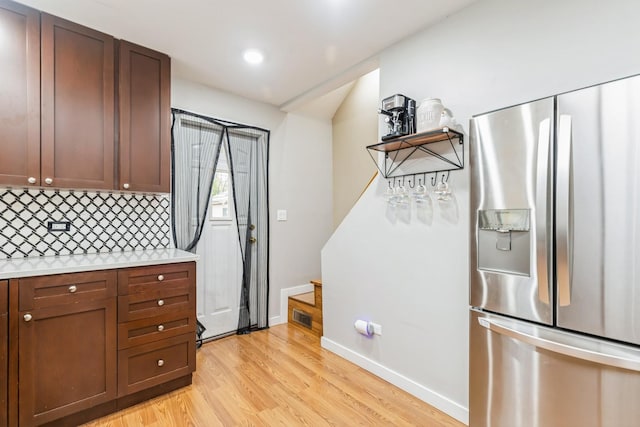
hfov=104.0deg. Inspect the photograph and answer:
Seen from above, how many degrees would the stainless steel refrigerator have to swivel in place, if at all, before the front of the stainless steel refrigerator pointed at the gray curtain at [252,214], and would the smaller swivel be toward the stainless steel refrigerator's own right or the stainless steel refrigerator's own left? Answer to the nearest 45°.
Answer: approximately 45° to the stainless steel refrigerator's own right

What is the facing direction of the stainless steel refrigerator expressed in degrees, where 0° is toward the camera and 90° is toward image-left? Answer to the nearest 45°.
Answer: approximately 45°

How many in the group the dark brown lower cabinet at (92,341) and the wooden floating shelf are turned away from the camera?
0

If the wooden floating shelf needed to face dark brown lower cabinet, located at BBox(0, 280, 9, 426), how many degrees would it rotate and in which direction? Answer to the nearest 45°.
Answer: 0° — it already faces it

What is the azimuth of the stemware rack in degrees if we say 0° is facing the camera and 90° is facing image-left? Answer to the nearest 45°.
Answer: approximately 45°

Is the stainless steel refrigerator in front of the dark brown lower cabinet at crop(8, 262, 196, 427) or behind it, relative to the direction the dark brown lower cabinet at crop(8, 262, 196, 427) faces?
in front

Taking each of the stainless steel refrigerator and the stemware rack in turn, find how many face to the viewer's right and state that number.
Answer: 0
